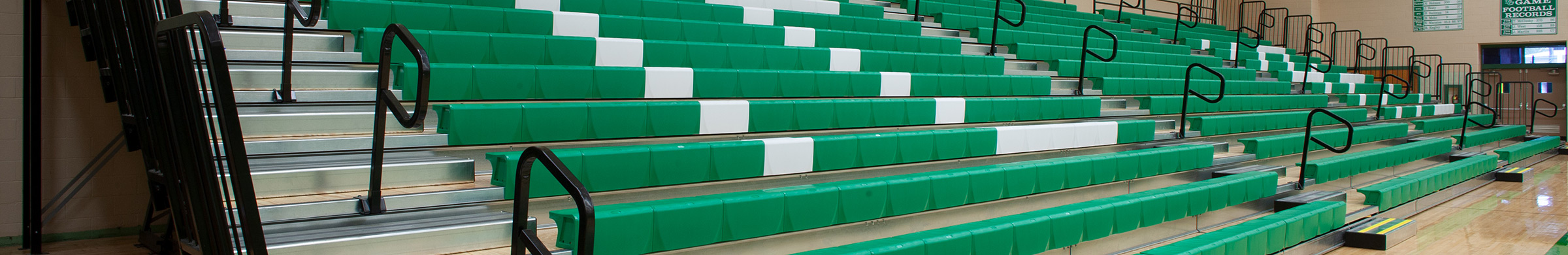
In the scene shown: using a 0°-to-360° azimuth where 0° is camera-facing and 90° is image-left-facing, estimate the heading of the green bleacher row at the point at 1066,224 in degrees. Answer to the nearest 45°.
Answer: approximately 315°

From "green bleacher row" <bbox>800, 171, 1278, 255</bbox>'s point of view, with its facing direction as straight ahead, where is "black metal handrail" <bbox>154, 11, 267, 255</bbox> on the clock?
The black metal handrail is roughly at 3 o'clock from the green bleacher row.

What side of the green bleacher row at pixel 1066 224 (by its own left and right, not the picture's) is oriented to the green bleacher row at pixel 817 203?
right

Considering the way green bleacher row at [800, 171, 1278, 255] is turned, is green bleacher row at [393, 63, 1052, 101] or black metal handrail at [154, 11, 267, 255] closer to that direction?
the black metal handrail

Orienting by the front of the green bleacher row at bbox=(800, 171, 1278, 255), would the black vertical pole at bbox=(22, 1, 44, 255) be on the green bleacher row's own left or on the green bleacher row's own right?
on the green bleacher row's own right
